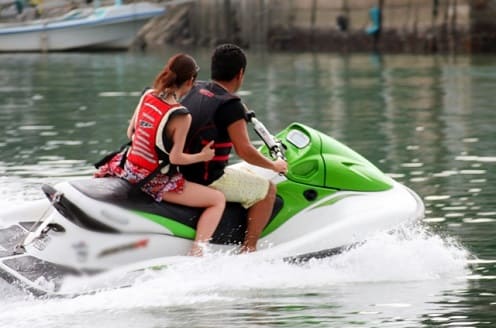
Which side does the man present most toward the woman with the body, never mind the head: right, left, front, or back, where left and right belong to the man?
back

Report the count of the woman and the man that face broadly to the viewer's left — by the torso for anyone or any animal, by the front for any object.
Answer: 0

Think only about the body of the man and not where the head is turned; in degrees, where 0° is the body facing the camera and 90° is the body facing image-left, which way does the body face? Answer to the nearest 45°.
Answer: approximately 225°

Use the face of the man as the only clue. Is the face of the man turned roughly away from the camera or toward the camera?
away from the camera

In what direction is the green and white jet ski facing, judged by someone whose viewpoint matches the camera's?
facing away from the viewer and to the right of the viewer

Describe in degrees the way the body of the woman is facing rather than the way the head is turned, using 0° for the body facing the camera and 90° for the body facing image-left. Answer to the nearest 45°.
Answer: approximately 225°

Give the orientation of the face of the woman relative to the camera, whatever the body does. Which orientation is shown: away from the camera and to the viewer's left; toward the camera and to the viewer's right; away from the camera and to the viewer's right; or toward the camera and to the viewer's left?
away from the camera and to the viewer's right
